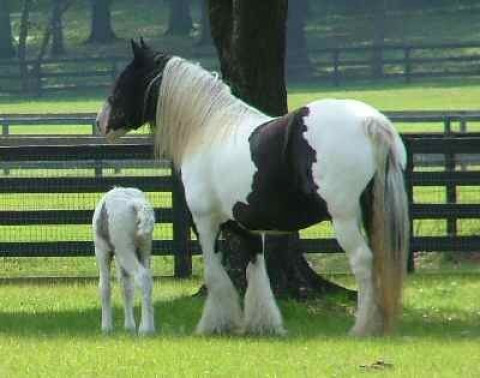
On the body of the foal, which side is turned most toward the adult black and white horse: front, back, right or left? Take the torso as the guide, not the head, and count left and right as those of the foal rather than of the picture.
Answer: right

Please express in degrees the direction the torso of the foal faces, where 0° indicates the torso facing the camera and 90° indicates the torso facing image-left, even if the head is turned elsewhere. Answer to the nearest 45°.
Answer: approximately 180°

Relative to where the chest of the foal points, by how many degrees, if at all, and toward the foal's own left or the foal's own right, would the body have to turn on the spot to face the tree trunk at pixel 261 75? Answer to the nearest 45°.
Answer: approximately 45° to the foal's own right

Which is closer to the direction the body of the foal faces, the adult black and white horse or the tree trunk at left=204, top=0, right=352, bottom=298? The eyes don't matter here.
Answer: the tree trunk
